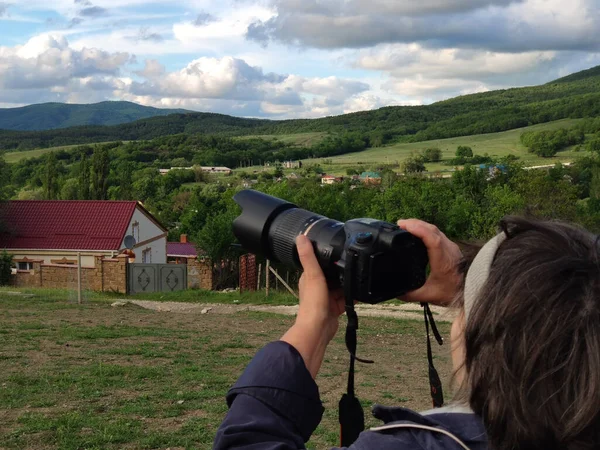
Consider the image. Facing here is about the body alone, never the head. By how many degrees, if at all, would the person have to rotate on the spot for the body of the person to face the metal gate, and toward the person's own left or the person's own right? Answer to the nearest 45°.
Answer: approximately 45° to the person's own right

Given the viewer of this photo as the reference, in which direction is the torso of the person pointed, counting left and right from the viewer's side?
facing away from the viewer and to the left of the viewer

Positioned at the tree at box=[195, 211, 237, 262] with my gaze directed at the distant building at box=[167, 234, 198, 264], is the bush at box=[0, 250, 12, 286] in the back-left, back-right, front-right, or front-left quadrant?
front-left

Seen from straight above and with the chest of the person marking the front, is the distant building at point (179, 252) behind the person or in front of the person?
in front

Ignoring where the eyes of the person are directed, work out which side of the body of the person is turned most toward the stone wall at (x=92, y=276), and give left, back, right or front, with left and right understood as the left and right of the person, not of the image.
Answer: front

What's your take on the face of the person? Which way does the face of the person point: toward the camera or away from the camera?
away from the camera

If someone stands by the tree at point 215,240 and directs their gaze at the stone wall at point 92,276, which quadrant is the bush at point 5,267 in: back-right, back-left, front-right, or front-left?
front-right

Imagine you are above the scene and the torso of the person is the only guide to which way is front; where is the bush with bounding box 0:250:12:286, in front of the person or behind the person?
in front

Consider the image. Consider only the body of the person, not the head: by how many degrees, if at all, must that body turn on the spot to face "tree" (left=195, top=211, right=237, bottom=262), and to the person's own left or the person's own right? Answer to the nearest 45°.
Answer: approximately 45° to the person's own right
